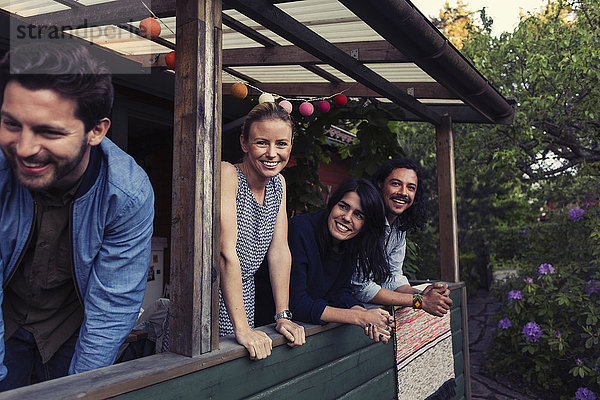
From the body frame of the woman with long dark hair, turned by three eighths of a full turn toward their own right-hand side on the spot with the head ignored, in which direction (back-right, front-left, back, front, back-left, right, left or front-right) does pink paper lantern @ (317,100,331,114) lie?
right

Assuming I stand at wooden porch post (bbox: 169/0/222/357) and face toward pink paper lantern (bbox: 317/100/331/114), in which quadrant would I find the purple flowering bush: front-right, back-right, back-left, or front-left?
front-right

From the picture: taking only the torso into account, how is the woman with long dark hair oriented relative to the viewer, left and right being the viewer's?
facing the viewer and to the right of the viewer

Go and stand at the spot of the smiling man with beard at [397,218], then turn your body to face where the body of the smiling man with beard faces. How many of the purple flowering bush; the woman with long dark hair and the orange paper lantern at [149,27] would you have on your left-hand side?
1

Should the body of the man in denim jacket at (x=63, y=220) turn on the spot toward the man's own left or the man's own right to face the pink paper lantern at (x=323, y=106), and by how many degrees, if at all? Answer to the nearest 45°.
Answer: approximately 180°

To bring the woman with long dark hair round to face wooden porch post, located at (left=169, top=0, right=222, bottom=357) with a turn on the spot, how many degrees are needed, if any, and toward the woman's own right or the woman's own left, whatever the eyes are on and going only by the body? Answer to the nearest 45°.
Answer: approximately 90° to the woman's own right

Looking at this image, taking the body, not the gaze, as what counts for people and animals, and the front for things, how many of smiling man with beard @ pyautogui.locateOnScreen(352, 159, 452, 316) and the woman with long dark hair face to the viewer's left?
0

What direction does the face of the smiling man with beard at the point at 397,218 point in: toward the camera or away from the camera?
toward the camera

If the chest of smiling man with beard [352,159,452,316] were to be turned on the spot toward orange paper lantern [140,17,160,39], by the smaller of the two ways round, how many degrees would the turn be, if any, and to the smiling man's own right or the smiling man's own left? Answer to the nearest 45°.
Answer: approximately 90° to the smiling man's own right

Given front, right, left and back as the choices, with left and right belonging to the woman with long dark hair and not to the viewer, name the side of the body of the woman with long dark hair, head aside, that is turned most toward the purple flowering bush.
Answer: left

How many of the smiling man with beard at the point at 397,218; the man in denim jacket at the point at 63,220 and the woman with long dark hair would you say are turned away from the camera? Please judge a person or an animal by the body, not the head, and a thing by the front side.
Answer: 0

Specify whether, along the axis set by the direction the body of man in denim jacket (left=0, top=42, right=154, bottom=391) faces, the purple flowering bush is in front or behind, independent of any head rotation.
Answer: behind
